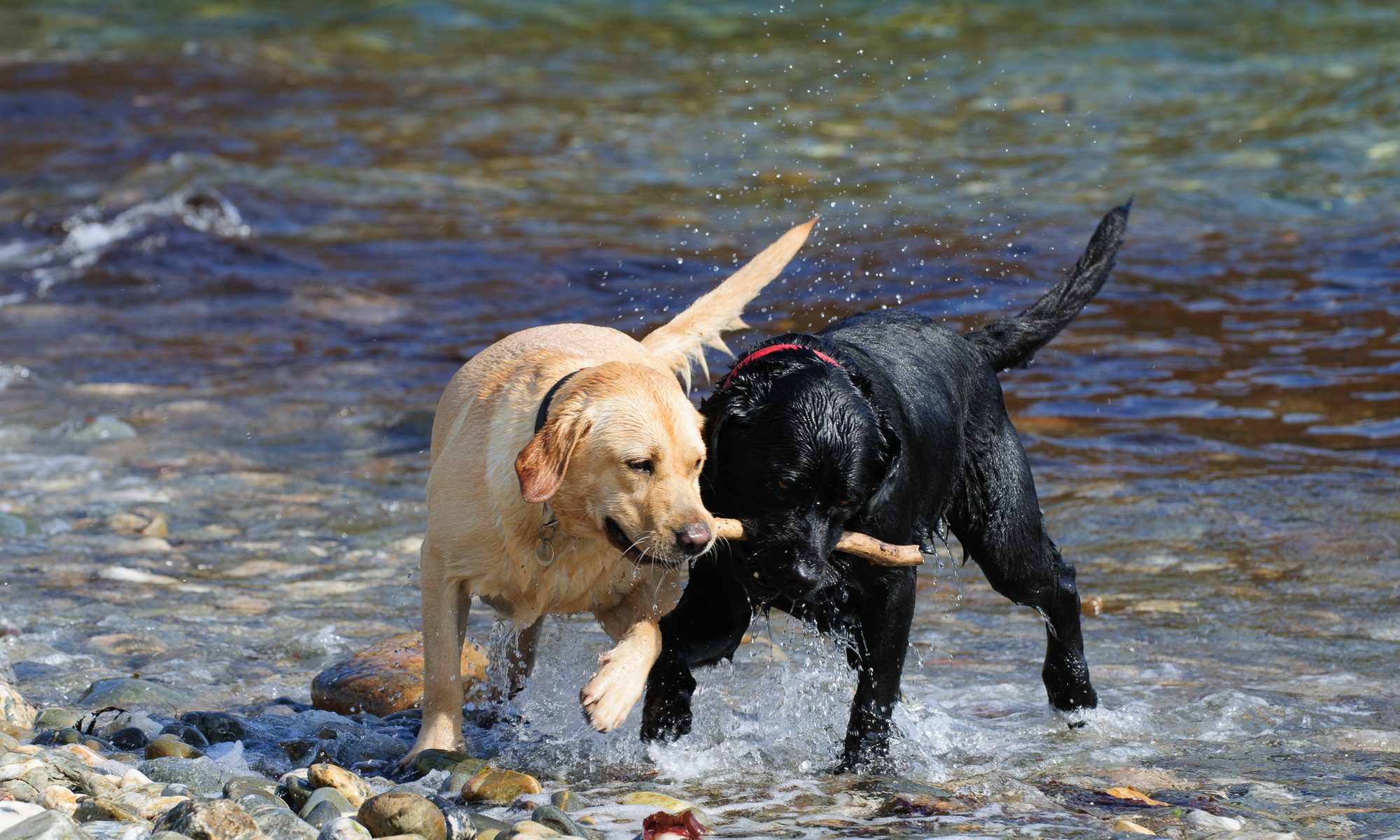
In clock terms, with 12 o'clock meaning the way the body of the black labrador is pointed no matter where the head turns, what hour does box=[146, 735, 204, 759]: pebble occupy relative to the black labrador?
The pebble is roughly at 1 o'clock from the black labrador.

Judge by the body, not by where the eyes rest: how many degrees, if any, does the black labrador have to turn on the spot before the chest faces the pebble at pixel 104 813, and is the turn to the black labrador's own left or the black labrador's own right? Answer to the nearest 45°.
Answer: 0° — it already faces it

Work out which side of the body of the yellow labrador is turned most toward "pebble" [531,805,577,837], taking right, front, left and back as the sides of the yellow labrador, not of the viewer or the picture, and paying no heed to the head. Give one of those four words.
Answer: front

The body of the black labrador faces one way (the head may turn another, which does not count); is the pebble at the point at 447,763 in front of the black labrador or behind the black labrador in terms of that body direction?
in front

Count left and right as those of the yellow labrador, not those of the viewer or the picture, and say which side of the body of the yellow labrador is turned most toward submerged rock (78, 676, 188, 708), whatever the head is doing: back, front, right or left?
right

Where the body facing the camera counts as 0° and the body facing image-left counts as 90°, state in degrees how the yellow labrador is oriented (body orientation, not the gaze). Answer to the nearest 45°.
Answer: approximately 0°

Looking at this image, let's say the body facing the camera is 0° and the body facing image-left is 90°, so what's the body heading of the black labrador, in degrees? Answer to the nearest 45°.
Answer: approximately 45°

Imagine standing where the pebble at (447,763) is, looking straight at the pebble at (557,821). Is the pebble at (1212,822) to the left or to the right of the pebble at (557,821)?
left

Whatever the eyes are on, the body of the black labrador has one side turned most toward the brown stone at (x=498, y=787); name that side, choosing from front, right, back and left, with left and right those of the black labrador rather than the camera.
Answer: front

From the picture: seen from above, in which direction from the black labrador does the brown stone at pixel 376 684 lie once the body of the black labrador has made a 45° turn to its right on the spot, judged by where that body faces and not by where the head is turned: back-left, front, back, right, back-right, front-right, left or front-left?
front

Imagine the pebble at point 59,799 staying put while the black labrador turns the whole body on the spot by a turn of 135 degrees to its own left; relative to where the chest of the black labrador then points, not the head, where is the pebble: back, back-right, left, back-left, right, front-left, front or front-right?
back-right

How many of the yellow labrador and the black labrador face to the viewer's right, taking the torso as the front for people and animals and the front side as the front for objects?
0
